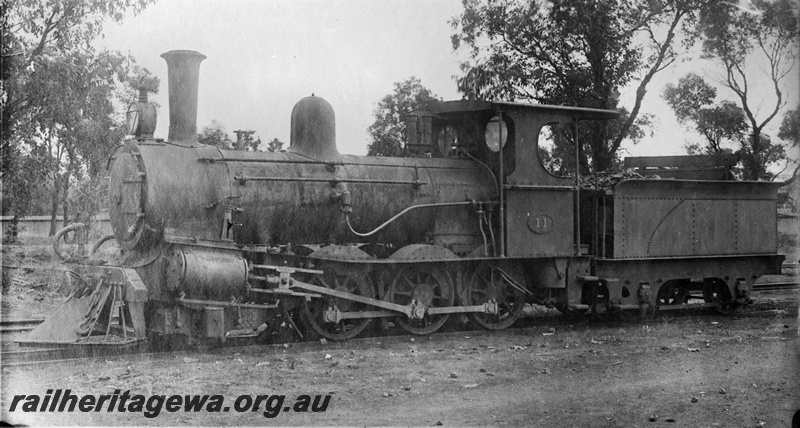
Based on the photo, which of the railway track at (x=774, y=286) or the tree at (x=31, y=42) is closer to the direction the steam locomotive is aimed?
the tree

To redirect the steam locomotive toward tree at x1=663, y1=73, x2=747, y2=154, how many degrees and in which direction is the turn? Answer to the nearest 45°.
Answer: approximately 180°

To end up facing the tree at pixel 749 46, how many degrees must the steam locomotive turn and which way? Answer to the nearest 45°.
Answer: approximately 180°

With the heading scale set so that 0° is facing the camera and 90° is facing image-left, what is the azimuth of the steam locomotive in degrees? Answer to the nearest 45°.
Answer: approximately 45°

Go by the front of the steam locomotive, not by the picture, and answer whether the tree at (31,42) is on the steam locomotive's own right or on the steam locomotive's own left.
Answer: on the steam locomotive's own right

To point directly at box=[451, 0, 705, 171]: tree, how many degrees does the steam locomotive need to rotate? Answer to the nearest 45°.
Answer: approximately 180°
